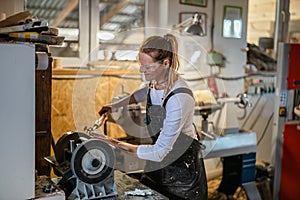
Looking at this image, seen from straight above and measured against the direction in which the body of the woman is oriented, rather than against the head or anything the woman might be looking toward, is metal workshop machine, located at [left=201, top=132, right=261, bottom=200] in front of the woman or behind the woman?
behind

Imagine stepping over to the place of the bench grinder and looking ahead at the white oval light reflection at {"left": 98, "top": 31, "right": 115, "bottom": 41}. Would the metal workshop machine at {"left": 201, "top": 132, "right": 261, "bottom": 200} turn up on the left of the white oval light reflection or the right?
right

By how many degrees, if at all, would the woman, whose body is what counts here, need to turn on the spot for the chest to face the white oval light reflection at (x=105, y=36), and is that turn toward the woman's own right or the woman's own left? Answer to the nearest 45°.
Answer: approximately 135° to the woman's own right

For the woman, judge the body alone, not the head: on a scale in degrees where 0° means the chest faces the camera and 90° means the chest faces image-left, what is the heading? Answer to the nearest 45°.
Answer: approximately 45°

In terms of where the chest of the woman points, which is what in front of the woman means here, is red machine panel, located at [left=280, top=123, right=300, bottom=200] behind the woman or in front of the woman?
behind

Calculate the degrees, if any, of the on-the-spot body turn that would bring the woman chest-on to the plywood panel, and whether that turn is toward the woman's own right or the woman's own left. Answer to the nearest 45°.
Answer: approximately 90° to the woman's own right

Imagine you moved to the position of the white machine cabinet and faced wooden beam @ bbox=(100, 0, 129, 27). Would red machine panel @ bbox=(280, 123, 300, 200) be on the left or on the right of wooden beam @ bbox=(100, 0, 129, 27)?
right
